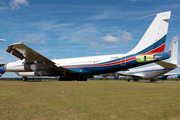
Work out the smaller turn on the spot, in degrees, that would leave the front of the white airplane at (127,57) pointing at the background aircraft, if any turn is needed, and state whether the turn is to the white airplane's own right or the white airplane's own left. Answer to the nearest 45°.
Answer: approximately 90° to the white airplane's own right

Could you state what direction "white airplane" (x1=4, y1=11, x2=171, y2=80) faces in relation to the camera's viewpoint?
facing away from the viewer and to the left of the viewer
